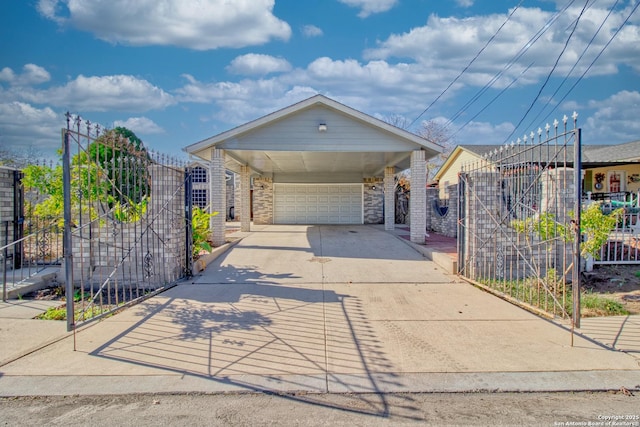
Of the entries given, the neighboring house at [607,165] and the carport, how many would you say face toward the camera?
2

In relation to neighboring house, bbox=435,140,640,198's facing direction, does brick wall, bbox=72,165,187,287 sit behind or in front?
in front

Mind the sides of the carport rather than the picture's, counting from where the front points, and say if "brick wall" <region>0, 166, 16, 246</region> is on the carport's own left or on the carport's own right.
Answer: on the carport's own right

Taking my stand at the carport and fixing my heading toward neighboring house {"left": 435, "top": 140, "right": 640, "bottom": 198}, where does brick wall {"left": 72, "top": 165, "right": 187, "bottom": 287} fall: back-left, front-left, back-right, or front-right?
back-right

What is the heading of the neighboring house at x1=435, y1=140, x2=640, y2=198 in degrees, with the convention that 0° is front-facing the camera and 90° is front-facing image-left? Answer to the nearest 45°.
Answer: approximately 0°

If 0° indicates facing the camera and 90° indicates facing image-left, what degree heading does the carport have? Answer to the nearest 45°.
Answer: approximately 0°

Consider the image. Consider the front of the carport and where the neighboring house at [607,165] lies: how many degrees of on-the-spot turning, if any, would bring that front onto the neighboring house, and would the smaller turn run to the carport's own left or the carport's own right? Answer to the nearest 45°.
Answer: approximately 135° to the carport's own left

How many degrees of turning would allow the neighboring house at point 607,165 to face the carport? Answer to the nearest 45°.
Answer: approximately 45° to its right

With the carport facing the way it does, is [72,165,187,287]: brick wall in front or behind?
in front
